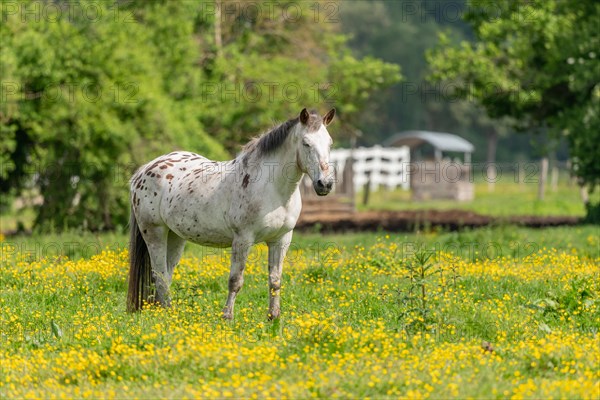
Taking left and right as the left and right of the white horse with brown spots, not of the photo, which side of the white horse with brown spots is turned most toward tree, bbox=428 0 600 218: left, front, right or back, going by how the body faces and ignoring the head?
left

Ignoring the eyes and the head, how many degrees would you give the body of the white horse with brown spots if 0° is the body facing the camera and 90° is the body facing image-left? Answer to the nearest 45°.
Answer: approximately 315°

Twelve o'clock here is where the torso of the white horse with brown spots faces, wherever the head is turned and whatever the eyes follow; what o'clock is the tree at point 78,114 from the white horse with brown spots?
The tree is roughly at 7 o'clock from the white horse with brown spots.
